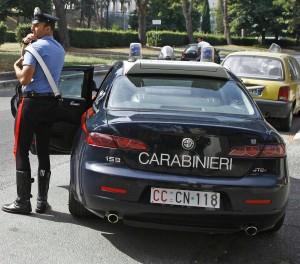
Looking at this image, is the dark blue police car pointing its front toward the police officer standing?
no

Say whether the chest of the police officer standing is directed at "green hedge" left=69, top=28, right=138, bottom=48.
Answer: no

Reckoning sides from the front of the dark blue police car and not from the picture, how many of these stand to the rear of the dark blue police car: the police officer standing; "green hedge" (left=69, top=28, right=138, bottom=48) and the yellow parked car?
0

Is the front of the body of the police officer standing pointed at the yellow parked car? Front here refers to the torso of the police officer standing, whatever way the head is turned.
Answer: no

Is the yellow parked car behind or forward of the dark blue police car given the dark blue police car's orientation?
forward

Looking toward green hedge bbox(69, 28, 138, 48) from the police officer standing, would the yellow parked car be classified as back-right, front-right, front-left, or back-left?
front-right

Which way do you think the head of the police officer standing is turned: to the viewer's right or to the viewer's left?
to the viewer's left

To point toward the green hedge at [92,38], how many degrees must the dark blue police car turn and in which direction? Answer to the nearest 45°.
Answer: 0° — it already faces it

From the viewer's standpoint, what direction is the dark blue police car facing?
away from the camera
